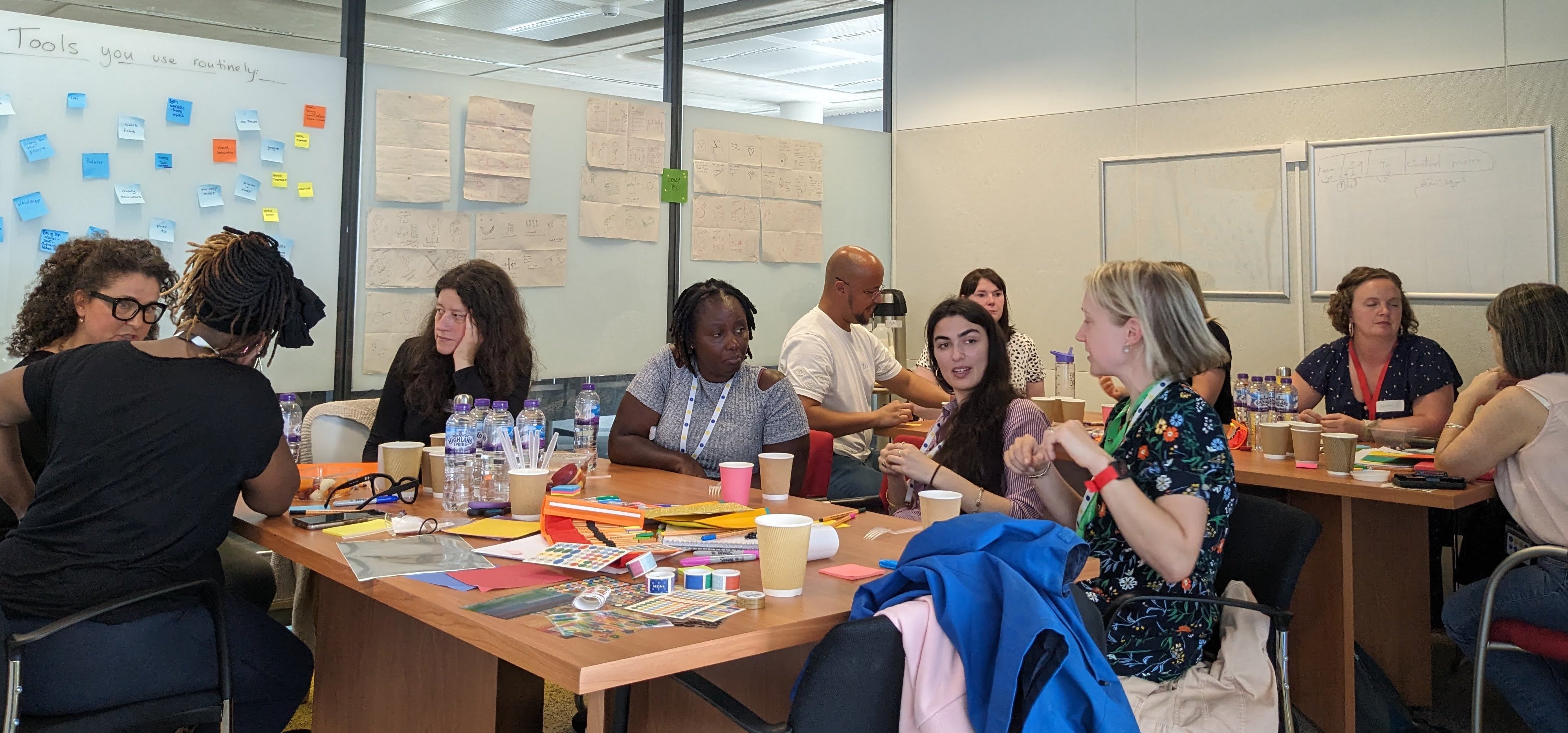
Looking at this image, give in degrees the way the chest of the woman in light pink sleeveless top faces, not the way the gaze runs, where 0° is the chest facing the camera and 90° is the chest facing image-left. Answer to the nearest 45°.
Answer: approximately 135°

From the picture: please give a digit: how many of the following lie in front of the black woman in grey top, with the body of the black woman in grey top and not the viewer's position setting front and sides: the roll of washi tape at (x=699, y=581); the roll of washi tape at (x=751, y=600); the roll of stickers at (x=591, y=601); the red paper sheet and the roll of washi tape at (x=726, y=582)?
5

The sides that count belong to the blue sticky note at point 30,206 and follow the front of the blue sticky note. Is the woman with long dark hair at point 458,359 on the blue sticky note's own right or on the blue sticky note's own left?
on the blue sticky note's own left

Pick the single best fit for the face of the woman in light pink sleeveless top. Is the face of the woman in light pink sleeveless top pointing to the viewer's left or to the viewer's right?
to the viewer's left

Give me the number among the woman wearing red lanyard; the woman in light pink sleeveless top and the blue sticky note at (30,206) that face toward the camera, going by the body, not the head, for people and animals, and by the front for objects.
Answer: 2

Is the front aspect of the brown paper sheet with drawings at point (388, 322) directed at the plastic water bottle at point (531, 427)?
yes

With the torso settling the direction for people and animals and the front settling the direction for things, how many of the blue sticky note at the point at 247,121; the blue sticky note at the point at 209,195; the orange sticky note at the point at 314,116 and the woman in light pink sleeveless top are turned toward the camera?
3

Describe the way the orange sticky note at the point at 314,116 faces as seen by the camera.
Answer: facing the viewer

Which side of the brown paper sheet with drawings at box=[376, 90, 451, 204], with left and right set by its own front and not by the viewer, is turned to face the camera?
front

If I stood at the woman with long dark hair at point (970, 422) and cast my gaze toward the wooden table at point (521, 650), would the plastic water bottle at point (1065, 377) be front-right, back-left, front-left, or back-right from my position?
back-right

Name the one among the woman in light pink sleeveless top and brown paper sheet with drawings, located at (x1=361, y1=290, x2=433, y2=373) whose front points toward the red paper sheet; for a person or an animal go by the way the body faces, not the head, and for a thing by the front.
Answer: the brown paper sheet with drawings

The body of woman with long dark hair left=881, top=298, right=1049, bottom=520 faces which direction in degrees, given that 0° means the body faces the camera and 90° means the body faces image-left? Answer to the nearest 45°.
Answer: approximately 45°

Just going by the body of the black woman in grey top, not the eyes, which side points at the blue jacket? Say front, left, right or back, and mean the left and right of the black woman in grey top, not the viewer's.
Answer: front

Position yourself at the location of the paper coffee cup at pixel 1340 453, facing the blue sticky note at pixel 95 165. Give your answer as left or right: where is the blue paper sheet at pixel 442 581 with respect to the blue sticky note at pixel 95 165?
left

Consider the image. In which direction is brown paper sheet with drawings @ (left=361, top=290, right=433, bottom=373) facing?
toward the camera

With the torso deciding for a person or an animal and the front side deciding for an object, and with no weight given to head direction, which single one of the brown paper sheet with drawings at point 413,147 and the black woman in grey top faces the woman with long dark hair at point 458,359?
the brown paper sheet with drawings

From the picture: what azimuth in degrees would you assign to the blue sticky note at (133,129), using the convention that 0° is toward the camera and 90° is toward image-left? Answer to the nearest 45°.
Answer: approximately 0°

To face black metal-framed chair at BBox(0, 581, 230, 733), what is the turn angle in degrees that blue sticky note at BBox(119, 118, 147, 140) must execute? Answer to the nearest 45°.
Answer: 0° — it already faces it

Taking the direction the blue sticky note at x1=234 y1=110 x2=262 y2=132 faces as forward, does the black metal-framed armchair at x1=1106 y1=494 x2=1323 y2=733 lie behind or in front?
in front
